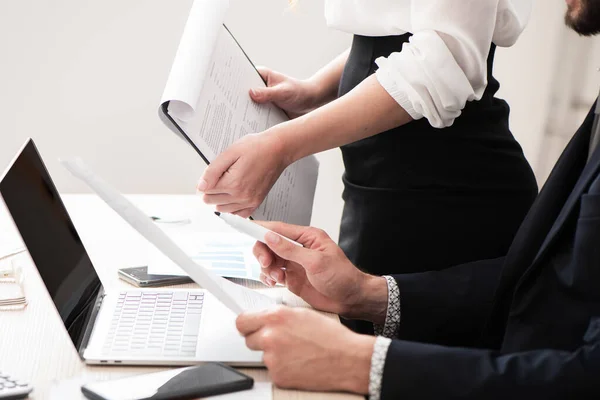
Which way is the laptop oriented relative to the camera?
to the viewer's right
